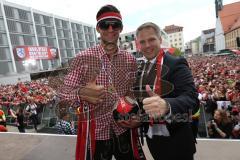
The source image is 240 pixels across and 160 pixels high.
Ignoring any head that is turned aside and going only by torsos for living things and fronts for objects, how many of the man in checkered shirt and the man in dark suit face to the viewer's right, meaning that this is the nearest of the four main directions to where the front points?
0

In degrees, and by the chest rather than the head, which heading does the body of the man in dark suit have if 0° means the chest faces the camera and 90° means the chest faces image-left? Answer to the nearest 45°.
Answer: approximately 45°

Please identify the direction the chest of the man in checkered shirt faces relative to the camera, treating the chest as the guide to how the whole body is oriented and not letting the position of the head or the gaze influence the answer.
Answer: toward the camera

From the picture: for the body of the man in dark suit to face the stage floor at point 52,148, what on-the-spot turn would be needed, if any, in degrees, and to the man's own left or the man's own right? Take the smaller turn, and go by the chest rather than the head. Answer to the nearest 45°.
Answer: approximately 90° to the man's own right

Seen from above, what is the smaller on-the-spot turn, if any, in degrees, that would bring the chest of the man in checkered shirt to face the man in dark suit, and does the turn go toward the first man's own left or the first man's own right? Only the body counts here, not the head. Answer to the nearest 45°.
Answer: approximately 45° to the first man's own left

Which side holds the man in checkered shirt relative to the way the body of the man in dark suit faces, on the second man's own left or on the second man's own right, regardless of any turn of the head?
on the second man's own right
